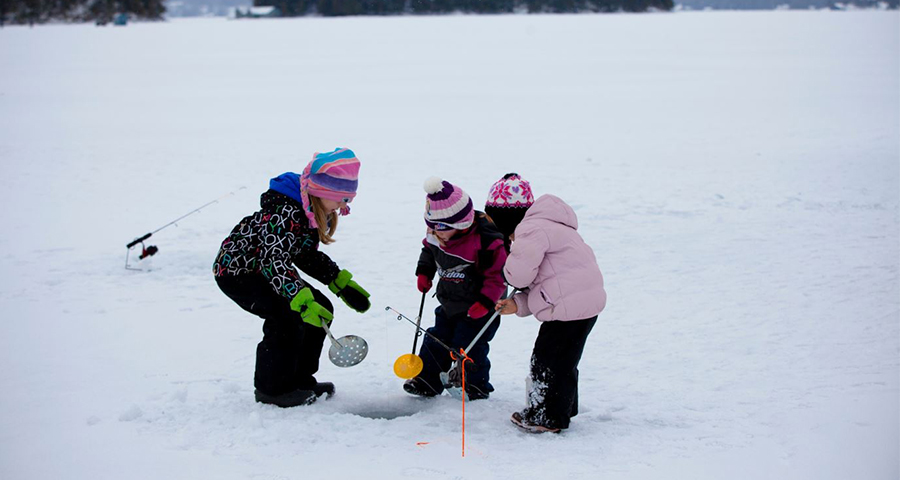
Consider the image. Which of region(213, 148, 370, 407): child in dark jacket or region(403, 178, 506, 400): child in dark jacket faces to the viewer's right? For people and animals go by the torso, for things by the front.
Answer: region(213, 148, 370, 407): child in dark jacket

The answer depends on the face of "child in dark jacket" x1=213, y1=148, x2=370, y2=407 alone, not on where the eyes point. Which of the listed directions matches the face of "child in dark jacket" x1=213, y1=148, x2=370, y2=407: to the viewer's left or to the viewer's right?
to the viewer's right

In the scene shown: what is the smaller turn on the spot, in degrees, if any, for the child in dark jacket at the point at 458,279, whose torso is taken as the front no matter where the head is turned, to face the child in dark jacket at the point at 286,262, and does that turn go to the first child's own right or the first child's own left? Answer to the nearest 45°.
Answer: approximately 45° to the first child's own right

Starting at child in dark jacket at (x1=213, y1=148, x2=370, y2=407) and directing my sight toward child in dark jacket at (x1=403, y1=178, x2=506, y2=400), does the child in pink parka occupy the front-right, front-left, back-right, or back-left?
front-right

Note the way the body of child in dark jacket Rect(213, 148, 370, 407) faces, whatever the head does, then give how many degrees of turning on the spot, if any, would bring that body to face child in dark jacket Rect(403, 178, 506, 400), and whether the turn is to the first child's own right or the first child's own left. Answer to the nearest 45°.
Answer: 0° — they already face them

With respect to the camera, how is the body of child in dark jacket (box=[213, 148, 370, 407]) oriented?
to the viewer's right

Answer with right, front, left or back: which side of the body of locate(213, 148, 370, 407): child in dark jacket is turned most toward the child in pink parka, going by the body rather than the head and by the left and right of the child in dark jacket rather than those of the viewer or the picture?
front

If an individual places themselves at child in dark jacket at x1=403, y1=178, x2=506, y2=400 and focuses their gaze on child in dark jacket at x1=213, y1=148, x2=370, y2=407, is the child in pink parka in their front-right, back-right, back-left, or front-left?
back-left

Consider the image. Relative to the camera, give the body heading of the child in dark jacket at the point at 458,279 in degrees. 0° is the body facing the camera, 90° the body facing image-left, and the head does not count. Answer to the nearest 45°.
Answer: approximately 45°

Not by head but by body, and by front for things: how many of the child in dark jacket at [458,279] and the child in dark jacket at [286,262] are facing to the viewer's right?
1
